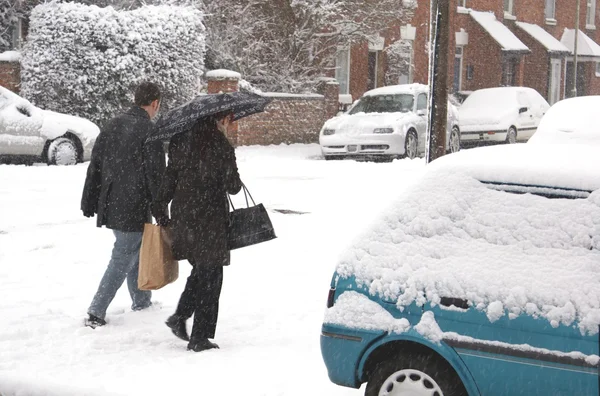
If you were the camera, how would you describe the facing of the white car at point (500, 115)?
facing the viewer and to the left of the viewer

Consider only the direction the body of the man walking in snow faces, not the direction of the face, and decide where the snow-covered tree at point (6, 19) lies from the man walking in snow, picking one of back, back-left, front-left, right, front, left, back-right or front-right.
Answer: front-left

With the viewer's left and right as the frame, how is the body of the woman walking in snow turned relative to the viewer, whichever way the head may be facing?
facing away from the viewer and to the right of the viewer

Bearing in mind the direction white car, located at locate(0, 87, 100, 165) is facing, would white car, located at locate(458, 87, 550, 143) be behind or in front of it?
in front

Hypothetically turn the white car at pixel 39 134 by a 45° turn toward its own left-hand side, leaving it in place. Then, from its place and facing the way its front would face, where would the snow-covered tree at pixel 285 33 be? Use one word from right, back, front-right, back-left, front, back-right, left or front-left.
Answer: front

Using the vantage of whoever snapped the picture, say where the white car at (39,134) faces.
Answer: facing to the right of the viewer

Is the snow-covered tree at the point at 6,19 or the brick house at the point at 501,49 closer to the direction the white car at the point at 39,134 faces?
the brick house

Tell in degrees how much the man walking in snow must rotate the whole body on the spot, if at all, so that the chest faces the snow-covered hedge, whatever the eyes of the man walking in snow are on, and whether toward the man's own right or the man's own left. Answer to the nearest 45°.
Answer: approximately 45° to the man's own left

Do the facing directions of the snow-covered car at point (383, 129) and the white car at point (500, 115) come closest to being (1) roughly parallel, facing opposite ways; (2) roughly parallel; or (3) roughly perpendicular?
roughly parallel

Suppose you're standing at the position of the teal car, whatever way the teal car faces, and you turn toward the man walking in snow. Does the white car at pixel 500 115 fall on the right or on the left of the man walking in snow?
right

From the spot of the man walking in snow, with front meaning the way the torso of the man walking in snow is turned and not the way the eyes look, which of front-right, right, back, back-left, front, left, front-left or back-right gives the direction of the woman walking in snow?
right

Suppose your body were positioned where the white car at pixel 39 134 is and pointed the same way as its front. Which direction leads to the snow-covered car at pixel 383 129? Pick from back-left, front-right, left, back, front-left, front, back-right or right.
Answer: front

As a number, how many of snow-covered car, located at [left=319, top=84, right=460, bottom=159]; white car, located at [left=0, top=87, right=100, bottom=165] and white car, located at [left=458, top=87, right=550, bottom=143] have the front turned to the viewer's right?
1
